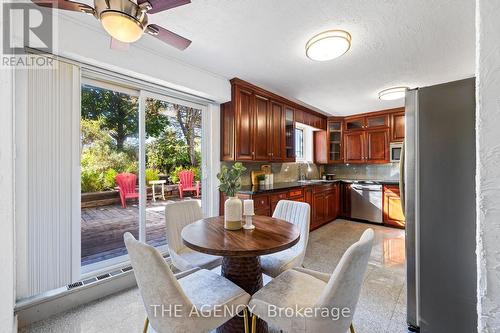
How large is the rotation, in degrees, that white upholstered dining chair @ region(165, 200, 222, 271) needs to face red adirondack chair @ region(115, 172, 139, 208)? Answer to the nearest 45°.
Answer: approximately 180°

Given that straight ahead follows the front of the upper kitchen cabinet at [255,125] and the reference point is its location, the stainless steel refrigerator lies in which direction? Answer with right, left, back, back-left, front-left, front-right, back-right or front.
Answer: front

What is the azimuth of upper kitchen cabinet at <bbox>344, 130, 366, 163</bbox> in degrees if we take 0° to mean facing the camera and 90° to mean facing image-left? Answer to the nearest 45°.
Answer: approximately 0°

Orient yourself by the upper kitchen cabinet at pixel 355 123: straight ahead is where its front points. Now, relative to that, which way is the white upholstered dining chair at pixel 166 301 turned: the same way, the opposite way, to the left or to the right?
the opposite way

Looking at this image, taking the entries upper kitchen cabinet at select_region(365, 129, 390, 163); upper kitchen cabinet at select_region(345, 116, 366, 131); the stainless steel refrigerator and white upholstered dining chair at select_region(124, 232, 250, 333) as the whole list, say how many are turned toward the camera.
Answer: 2

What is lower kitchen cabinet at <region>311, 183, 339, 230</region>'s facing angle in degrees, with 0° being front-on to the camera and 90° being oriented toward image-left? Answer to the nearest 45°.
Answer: approximately 315°

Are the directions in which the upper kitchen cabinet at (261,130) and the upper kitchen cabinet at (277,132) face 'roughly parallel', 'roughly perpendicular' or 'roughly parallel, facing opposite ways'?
roughly parallel

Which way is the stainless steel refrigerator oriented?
to the viewer's left

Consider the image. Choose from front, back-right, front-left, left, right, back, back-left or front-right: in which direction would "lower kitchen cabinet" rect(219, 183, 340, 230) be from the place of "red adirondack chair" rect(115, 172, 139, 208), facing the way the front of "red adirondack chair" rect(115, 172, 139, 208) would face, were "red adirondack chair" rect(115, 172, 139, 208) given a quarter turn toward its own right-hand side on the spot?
back-left

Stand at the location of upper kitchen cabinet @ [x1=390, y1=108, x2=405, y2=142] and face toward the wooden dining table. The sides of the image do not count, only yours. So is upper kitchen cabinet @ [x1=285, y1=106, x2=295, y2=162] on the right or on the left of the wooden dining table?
right

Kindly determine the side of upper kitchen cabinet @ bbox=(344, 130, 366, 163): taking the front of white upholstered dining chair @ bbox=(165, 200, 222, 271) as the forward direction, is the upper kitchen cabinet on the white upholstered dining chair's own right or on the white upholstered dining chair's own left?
on the white upholstered dining chair's own left

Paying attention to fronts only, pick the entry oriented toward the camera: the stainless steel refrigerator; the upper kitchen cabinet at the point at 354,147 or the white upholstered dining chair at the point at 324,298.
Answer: the upper kitchen cabinet

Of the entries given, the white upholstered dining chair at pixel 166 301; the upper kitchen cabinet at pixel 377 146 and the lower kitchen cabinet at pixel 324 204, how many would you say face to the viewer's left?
0

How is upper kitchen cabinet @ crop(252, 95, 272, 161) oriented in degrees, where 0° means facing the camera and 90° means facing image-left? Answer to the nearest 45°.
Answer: approximately 315°

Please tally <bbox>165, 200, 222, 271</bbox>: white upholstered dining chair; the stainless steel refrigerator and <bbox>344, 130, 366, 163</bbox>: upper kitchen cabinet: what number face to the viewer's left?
1

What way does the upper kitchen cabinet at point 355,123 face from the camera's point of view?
toward the camera

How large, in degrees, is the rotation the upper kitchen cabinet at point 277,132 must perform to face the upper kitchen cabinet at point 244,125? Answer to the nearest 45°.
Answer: approximately 90° to its right

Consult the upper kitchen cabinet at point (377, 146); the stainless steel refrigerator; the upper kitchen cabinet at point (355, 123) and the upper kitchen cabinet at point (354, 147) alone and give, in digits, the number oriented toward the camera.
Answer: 3

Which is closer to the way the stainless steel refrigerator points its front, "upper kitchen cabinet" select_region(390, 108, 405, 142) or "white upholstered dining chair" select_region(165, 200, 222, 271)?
the white upholstered dining chair

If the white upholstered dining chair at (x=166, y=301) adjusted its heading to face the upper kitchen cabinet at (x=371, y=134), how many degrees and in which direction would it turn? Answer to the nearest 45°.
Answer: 0° — it already faces it

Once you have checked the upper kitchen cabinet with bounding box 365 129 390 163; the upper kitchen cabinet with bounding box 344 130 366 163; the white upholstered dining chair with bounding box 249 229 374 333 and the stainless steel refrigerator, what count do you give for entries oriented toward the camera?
2
